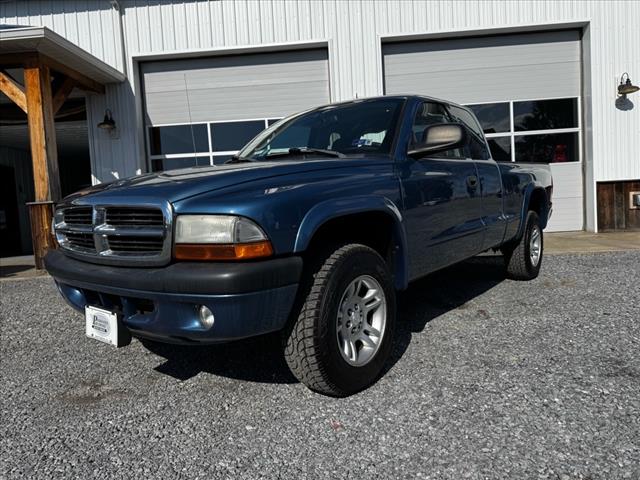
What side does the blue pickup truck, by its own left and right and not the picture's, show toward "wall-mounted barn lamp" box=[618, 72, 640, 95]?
back

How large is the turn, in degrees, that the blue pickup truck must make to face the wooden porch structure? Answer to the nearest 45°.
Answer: approximately 90° to its right

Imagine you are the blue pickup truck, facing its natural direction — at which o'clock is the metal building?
The metal building is roughly at 5 o'clock from the blue pickup truck.

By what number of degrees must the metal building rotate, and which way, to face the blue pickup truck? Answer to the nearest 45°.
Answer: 0° — it already faces it

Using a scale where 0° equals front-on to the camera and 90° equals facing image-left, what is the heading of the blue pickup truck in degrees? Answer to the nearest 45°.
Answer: approximately 45°

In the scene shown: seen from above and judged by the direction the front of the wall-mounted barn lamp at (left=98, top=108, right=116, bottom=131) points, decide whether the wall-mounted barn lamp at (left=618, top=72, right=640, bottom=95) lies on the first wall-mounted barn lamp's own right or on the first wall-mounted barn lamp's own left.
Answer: on the first wall-mounted barn lamp's own left

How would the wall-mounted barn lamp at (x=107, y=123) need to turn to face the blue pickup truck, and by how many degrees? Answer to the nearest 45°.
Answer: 0° — it already faces it
